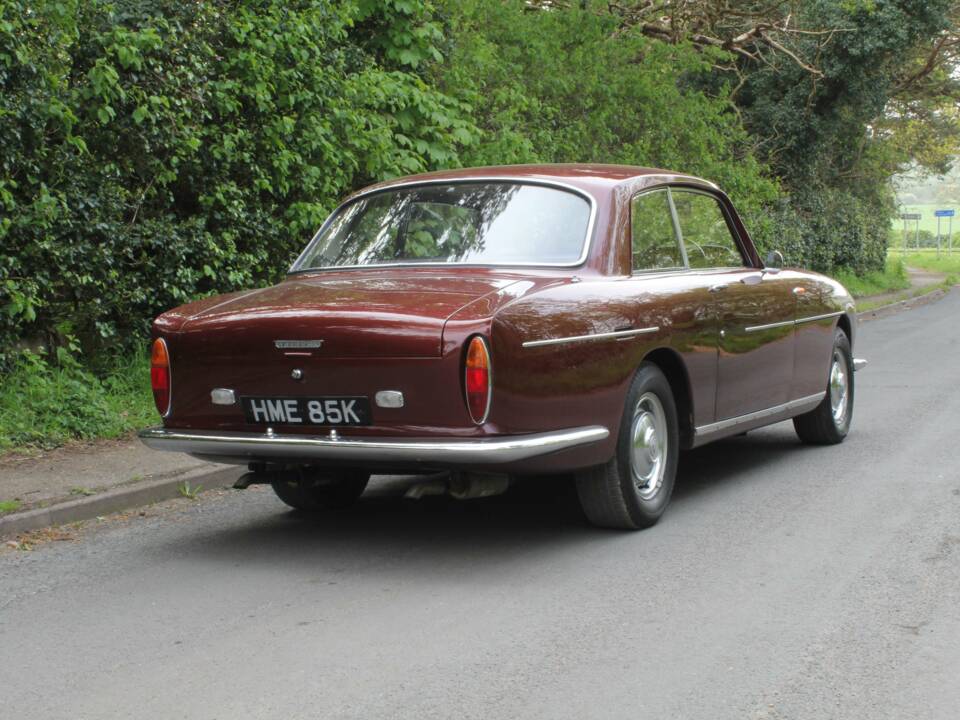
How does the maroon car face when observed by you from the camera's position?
facing away from the viewer and to the right of the viewer

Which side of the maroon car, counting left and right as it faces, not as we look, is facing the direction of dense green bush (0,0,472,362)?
left
